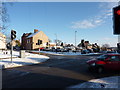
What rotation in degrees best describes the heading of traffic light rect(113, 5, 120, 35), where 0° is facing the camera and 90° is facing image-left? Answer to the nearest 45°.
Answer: approximately 0°

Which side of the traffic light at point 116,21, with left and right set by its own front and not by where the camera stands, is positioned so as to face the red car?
back
